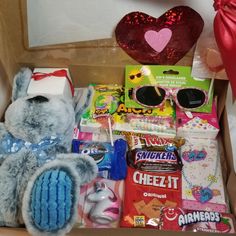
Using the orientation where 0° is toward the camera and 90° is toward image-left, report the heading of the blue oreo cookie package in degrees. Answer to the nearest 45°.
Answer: approximately 0°

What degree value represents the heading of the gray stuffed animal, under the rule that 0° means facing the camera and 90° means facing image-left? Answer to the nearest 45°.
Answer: approximately 0°
